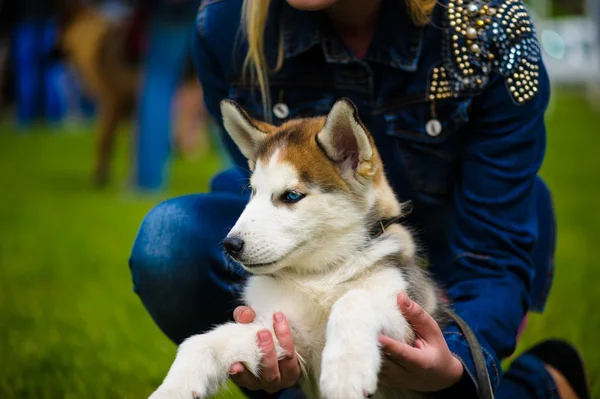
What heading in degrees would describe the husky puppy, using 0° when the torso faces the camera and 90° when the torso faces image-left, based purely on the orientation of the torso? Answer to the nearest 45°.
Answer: approximately 45°

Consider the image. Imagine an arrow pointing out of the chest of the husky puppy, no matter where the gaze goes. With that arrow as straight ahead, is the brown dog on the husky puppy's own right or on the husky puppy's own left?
on the husky puppy's own right
